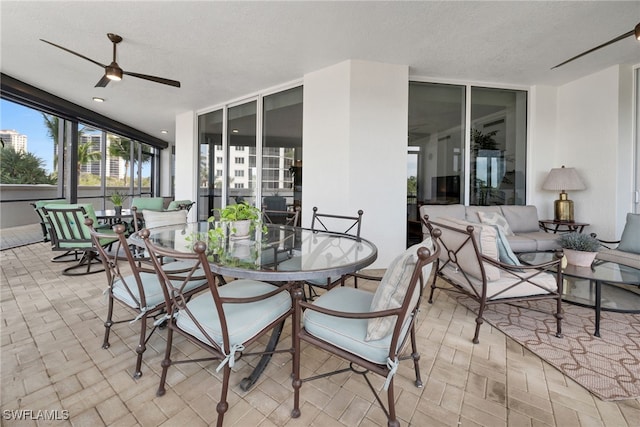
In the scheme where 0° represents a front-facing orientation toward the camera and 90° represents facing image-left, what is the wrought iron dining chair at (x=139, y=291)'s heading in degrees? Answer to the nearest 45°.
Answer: approximately 225°

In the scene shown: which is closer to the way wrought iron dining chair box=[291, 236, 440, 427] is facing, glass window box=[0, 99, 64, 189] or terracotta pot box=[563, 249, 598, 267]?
the glass window

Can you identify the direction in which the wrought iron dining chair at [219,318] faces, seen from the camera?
facing away from the viewer and to the right of the viewer

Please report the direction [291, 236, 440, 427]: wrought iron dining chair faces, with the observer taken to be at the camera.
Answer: facing to the left of the viewer

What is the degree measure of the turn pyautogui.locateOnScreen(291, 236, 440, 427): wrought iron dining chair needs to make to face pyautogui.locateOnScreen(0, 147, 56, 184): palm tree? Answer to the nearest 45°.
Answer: approximately 45° to its right

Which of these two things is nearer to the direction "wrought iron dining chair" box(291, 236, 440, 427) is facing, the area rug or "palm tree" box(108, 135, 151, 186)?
the palm tree

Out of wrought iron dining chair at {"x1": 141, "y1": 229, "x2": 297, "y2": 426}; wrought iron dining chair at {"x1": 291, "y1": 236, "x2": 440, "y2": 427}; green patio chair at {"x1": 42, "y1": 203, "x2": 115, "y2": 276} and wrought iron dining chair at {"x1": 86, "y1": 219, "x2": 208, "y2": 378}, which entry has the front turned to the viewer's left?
wrought iron dining chair at {"x1": 291, "y1": 236, "x2": 440, "y2": 427}
